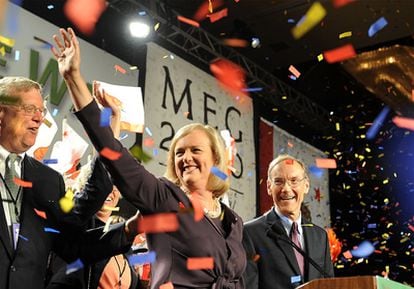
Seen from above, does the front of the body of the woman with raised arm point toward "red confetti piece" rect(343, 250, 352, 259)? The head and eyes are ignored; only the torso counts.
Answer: no

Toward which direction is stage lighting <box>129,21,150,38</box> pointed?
toward the camera

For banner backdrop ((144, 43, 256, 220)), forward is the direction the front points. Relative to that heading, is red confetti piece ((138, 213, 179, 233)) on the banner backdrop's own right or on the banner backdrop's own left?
on the banner backdrop's own right

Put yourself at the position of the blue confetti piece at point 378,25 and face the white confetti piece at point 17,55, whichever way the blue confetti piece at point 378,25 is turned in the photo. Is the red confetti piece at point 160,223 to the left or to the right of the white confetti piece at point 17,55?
left

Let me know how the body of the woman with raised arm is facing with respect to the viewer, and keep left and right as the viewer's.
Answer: facing the viewer and to the right of the viewer

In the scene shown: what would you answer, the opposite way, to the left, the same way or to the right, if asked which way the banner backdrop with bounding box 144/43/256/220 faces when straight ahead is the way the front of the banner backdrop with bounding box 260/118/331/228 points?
the same way

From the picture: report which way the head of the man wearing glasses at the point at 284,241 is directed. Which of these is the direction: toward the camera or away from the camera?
toward the camera

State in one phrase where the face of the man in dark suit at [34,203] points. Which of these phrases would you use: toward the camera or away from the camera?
toward the camera

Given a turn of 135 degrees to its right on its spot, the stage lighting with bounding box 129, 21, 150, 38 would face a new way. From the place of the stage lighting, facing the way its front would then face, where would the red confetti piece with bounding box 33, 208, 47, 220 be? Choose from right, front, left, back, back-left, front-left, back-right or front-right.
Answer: back-left

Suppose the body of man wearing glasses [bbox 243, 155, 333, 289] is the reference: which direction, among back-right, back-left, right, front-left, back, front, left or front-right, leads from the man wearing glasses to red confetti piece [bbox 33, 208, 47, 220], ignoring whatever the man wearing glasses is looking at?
front-right

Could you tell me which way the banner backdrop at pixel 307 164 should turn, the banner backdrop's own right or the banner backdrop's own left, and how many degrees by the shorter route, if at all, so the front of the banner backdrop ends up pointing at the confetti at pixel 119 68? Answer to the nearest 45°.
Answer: approximately 90° to the banner backdrop's own right

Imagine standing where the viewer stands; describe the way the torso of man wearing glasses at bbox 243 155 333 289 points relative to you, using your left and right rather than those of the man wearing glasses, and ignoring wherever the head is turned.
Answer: facing the viewer

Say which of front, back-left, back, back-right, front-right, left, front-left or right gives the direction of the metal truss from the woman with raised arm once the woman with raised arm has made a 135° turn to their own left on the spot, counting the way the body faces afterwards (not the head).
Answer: front
